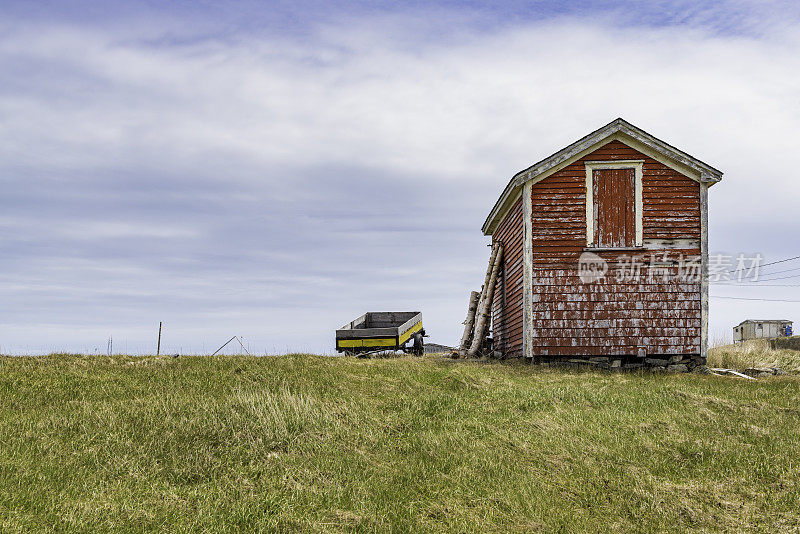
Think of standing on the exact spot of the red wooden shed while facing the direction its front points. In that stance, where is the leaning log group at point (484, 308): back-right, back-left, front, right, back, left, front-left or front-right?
back-right

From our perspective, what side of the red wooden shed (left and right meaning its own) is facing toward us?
front

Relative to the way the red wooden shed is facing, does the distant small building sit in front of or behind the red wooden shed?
behind
